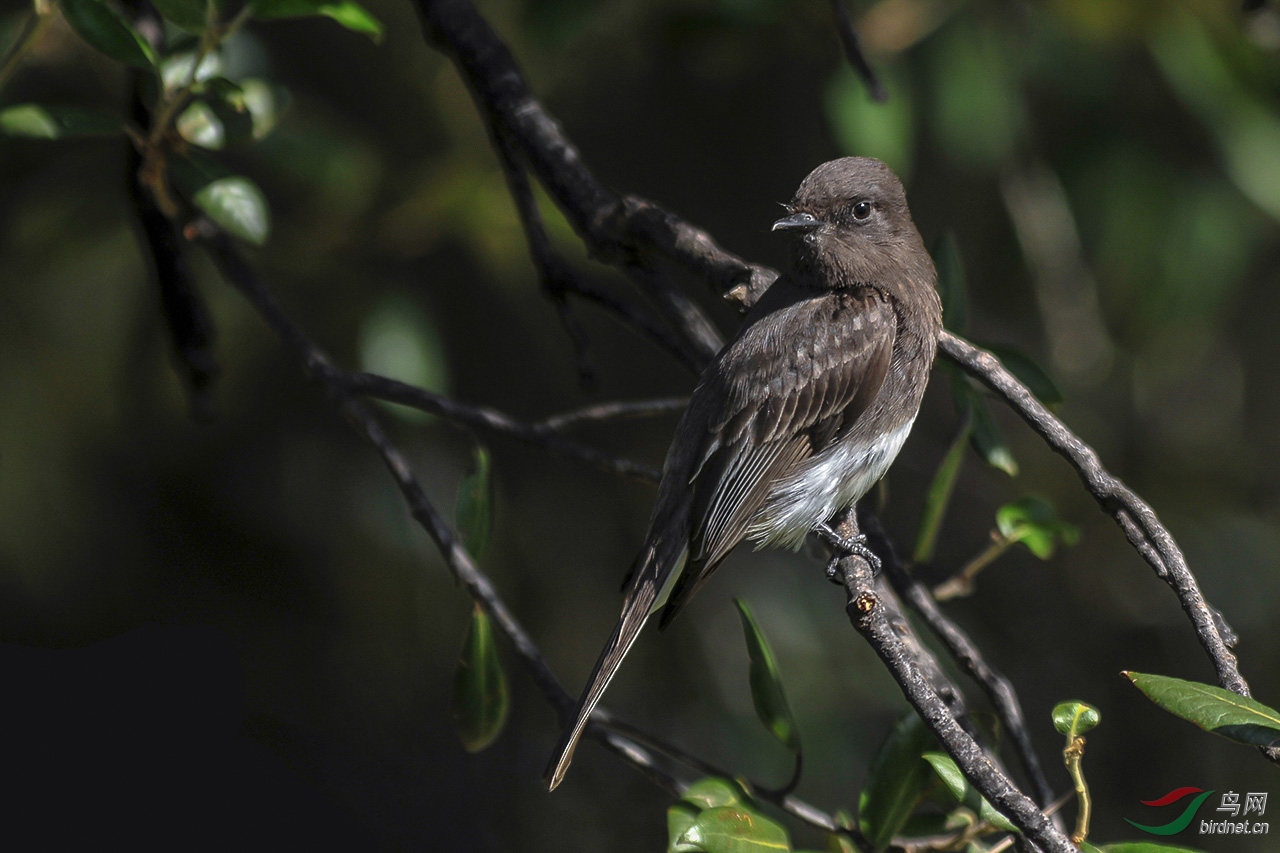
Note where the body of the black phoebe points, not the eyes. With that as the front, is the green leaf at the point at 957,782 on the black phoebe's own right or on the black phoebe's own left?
on the black phoebe's own right

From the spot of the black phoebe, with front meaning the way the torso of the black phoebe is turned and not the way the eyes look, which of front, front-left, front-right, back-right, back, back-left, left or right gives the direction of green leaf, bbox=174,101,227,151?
back

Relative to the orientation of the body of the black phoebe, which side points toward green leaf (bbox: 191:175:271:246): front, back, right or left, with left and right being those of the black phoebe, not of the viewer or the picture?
back

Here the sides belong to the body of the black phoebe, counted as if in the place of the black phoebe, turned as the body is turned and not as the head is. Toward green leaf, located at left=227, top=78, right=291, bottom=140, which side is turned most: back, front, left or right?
back

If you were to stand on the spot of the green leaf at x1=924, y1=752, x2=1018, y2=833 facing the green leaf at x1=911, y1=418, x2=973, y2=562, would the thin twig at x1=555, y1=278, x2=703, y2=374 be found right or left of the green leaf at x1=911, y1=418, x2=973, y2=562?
left

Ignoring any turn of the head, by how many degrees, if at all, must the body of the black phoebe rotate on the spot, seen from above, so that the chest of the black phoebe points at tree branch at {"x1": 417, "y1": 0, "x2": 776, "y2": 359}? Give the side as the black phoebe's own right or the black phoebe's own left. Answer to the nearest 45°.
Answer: approximately 180°

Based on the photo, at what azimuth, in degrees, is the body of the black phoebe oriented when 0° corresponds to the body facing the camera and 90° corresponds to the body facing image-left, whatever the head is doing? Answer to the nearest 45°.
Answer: approximately 270°

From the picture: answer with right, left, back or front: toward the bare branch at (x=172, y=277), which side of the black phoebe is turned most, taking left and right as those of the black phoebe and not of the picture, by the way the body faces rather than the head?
back

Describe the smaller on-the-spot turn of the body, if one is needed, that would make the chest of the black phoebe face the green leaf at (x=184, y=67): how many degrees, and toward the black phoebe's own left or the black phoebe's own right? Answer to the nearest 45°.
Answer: approximately 180°

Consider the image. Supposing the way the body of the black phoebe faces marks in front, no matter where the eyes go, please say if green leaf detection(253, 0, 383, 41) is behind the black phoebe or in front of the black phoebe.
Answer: behind
